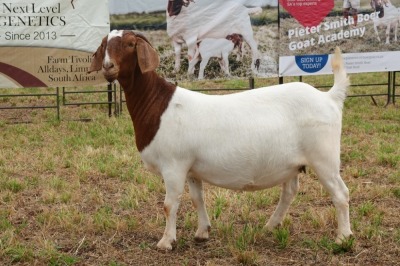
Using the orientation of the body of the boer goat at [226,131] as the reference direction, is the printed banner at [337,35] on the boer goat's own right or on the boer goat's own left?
on the boer goat's own right

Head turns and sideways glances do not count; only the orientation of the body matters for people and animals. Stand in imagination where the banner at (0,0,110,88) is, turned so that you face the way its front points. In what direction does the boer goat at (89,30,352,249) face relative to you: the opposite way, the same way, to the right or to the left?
to the right

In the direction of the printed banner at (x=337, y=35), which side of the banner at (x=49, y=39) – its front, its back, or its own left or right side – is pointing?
left

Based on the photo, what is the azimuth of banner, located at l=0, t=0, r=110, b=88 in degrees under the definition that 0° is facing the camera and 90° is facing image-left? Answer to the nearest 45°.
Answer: approximately 0°

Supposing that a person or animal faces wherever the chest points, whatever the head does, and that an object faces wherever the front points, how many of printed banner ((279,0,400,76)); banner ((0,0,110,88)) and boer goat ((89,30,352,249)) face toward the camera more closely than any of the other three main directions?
2

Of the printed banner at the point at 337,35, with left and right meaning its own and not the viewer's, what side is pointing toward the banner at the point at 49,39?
right

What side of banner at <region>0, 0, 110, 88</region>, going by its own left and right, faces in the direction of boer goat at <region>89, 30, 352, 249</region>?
front

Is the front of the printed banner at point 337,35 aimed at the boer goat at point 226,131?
yes

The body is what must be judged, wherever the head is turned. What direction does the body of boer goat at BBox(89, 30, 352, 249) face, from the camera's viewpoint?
to the viewer's left

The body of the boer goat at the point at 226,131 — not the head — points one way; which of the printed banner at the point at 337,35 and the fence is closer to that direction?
the fence

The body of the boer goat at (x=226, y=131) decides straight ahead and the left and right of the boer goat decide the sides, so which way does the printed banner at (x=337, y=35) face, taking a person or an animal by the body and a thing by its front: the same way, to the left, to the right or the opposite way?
to the left
